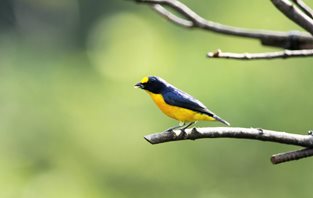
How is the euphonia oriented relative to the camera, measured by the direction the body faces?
to the viewer's left
